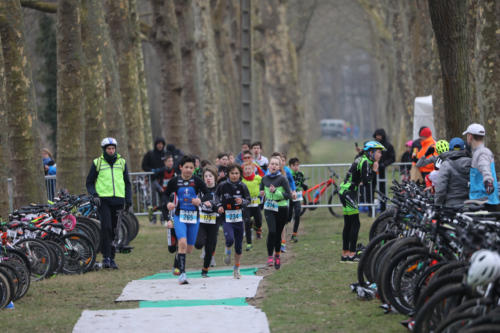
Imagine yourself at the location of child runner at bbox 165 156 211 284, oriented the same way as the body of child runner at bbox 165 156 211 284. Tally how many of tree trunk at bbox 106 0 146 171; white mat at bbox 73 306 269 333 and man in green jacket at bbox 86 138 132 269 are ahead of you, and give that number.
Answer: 1

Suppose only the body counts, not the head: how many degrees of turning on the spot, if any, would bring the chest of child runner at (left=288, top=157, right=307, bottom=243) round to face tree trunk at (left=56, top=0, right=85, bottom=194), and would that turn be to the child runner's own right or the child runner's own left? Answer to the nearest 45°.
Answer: approximately 90° to the child runner's own right

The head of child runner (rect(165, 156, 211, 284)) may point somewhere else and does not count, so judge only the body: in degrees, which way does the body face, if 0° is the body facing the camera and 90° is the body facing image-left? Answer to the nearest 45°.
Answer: approximately 0°

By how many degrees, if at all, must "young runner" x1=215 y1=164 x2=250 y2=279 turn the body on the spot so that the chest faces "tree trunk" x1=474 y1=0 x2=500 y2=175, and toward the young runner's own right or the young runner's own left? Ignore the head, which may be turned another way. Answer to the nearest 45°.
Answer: approximately 90° to the young runner's own left

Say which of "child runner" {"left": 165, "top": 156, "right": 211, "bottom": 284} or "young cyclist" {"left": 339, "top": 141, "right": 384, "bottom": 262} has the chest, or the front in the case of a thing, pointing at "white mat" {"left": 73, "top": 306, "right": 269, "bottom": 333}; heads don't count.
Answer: the child runner

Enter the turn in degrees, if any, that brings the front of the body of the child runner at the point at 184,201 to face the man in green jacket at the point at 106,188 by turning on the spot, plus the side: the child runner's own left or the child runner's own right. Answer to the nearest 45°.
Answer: approximately 135° to the child runner's own right

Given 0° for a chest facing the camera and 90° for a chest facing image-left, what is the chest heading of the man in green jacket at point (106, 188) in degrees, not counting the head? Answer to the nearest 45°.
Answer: approximately 0°

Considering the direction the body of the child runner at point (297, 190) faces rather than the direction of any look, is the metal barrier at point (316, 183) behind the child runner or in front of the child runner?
behind

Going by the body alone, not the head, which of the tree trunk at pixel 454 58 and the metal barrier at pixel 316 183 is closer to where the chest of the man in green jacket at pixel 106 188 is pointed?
the tree trunk

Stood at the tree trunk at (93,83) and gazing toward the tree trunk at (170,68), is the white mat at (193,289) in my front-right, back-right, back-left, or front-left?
back-right

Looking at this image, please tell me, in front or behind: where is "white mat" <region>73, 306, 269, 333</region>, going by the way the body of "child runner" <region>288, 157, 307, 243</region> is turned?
in front
